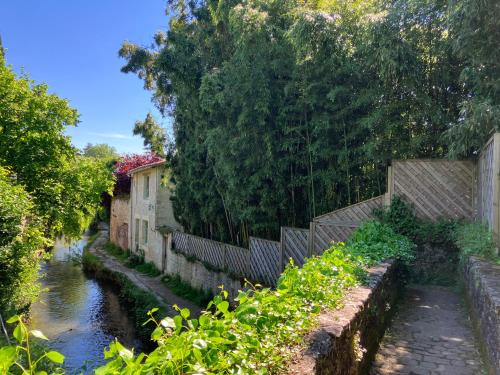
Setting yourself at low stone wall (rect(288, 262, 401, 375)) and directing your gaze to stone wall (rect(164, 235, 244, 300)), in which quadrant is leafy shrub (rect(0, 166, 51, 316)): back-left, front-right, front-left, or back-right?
front-left

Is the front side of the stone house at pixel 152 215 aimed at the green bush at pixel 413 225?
no

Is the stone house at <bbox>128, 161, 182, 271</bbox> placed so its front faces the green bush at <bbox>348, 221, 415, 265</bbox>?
no

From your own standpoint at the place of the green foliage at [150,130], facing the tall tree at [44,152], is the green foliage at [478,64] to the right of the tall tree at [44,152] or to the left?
left

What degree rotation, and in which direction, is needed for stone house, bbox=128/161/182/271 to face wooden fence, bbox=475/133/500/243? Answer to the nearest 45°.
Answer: approximately 45° to its left

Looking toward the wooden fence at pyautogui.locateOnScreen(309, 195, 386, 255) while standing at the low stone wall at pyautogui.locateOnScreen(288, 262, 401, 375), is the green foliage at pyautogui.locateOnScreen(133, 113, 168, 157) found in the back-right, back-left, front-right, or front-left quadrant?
front-left

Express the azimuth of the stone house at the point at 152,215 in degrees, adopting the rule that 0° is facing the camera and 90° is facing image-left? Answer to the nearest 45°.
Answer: approximately 45°

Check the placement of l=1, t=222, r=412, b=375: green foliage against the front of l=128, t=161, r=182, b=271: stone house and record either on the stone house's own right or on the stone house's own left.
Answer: on the stone house's own left

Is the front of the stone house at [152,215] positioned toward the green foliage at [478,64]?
no

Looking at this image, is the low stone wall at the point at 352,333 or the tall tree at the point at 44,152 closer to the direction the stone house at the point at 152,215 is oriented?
the tall tree
